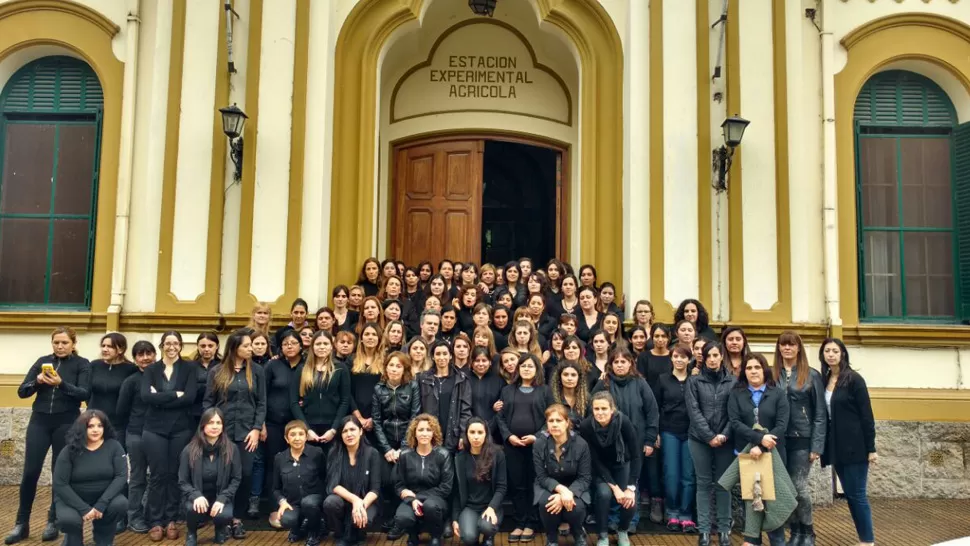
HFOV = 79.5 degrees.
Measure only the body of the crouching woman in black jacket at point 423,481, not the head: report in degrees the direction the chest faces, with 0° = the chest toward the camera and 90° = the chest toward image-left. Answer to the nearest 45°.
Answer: approximately 0°

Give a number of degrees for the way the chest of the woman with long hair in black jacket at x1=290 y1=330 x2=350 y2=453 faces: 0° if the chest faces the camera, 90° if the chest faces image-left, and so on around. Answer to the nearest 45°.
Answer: approximately 0°

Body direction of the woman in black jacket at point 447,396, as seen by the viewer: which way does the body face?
toward the camera

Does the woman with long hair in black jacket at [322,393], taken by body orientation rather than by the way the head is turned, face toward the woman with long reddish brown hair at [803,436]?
no

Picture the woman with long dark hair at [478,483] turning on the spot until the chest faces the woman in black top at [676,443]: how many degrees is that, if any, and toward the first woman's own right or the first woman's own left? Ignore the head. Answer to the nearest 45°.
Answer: approximately 90° to the first woman's own left

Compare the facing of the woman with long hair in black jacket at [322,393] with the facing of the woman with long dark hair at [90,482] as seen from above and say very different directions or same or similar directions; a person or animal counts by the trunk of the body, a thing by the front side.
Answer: same or similar directions

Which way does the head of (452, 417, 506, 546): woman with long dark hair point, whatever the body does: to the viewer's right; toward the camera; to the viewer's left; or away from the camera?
toward the camera

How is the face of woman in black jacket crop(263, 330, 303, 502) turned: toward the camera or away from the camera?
toward the camera

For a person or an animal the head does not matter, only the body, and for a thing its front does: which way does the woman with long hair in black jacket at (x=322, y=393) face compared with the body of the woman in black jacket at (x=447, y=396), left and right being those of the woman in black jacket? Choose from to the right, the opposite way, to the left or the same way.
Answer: the same way

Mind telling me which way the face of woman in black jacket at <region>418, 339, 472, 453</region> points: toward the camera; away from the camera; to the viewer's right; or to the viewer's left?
toward the camera

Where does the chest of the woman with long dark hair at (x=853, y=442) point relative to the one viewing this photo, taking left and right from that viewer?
facing the viewer and to the left of the viewer

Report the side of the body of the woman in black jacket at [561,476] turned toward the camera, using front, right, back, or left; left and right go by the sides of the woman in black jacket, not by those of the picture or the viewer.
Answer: front

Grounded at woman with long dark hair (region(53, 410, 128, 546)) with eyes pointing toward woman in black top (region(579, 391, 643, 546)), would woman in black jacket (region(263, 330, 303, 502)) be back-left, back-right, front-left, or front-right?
front-left

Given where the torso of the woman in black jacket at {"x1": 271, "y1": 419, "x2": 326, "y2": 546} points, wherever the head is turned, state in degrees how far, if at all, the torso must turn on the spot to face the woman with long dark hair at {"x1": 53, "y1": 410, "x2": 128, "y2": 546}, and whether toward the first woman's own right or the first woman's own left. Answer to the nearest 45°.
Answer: approximately 90° to the first woman's own right

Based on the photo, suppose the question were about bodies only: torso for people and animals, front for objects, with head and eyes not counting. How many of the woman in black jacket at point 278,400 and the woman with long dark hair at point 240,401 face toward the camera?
2

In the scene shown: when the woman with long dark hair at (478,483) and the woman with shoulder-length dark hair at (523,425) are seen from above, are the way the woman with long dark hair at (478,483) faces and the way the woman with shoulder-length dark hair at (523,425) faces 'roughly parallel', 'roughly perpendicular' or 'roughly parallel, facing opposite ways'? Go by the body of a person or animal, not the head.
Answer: roughly parallel

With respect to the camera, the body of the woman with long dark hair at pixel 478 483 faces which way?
toward the camera

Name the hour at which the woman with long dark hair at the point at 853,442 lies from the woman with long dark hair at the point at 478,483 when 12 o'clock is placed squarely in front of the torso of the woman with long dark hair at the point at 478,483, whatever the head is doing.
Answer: the woman with long dark hair at the point at 853,442 is roughly at 9 o'clock from the woman with long dark hair at the point at 478,483.

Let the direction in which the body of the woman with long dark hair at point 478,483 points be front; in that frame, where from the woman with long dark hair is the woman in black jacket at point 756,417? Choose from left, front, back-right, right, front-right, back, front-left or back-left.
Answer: left
